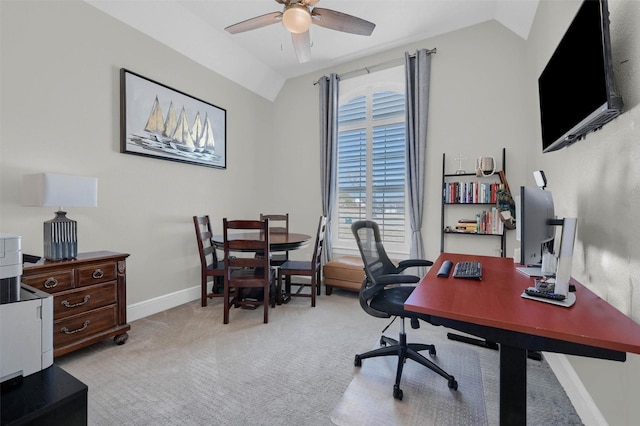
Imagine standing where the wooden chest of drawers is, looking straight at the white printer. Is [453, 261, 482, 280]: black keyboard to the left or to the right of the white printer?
left

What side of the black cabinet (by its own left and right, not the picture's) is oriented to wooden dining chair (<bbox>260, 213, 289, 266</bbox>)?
left

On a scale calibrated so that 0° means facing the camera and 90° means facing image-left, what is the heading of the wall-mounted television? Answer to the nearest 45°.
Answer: approximately 45°

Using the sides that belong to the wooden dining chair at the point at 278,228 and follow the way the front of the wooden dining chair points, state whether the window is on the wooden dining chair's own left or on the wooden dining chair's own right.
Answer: on the wooden dining chair's own left

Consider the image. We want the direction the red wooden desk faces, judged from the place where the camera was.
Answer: facing to the left of the viewer

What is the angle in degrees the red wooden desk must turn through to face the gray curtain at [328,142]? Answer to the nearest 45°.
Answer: approximately 45° to its right

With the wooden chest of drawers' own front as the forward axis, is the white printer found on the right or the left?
on its right

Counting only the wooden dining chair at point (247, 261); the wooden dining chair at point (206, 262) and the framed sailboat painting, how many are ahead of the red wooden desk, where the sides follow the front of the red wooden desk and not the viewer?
3

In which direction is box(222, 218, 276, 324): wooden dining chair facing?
away from the camera
